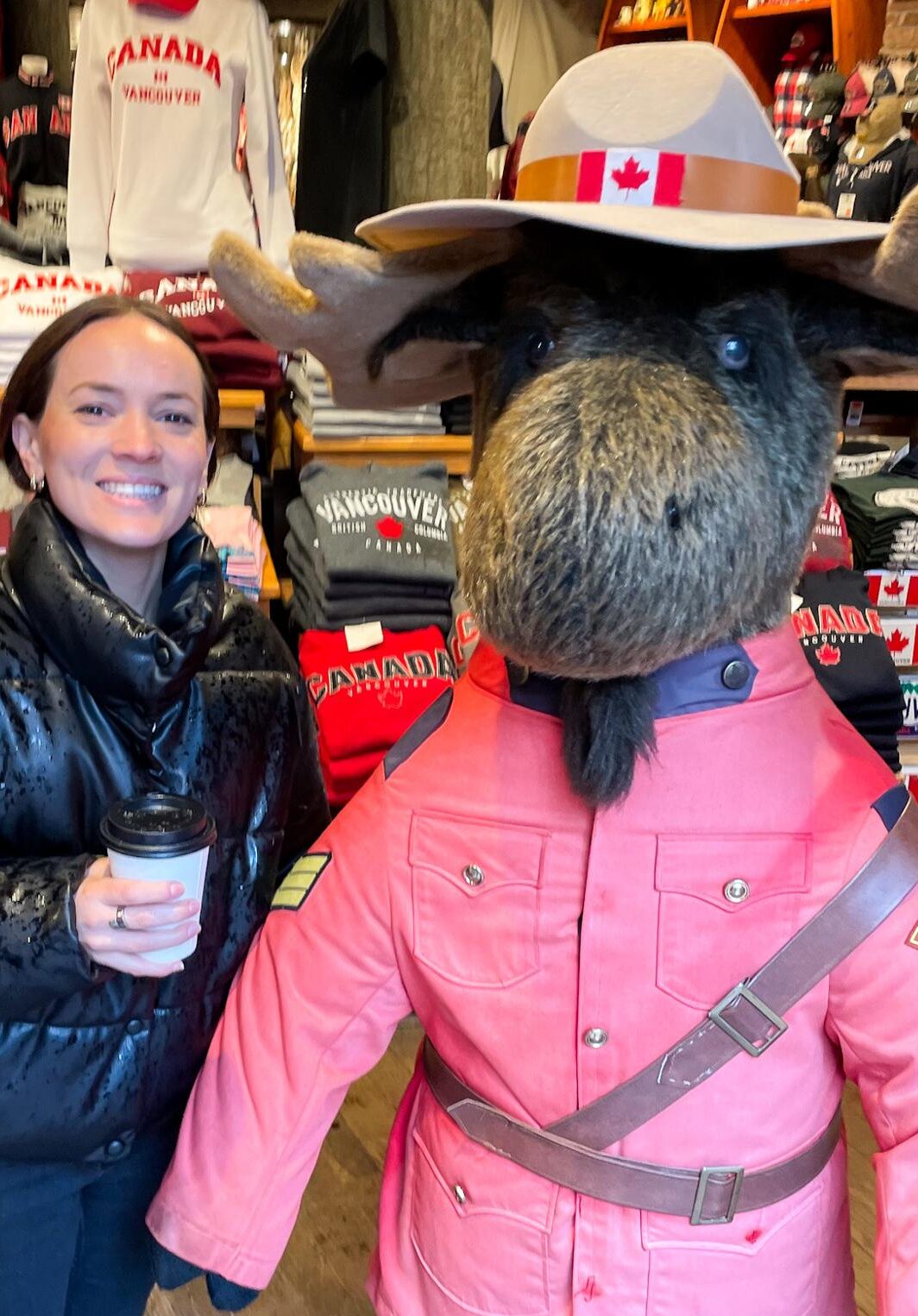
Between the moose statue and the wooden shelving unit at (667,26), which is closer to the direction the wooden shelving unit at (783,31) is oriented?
the moose statue

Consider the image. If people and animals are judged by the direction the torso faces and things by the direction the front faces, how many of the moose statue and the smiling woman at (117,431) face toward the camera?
2

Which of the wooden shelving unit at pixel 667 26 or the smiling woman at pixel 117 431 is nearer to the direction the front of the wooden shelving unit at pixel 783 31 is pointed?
the smiling woman

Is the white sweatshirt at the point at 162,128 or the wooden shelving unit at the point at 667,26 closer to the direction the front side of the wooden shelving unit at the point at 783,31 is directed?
the white sweatshirt

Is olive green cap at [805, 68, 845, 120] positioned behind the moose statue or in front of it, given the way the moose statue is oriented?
behind

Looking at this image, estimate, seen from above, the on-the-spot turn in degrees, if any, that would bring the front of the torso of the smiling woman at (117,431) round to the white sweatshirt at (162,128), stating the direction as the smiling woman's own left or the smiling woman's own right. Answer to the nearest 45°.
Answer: approximately 180°

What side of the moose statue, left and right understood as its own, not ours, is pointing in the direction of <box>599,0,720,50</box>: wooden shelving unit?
back
